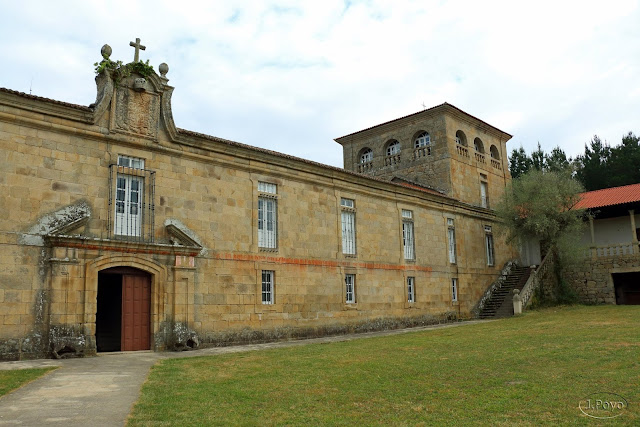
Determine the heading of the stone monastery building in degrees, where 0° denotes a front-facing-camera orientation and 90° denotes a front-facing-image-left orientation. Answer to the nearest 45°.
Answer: approximately 315°

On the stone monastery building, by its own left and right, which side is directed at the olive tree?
left

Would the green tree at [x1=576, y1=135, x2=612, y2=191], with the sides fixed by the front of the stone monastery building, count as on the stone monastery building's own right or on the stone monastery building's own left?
on the stone monastery building's own left

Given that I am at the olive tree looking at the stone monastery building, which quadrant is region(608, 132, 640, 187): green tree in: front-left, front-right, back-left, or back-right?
back-right

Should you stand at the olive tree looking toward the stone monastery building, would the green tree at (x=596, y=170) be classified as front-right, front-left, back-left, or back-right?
back-right

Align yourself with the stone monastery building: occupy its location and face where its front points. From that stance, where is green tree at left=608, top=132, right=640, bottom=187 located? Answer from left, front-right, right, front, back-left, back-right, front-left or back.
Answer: left
